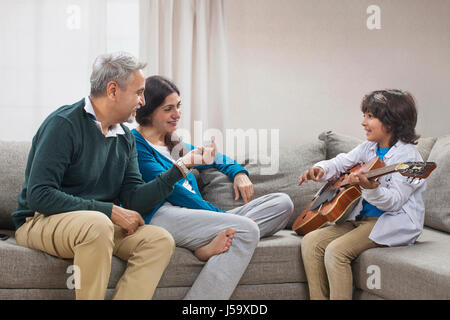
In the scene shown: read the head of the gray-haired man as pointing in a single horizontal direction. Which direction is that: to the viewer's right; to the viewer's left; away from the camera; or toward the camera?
to the viewer's right

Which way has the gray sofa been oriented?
toward the camera

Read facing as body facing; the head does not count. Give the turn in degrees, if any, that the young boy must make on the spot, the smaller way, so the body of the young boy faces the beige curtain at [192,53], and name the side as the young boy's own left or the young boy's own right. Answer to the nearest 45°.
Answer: approximately 90° to the young boy's own right

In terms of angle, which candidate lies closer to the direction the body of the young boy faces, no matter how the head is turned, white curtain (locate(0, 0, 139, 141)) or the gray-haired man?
the gray-haired man

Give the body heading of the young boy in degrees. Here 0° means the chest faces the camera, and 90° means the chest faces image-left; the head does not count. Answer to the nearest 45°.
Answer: approximately 45°

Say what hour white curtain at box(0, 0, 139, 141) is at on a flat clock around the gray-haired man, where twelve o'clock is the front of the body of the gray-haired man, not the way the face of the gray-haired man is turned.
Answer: The white curtain is roughly at 7 o'clock from the gray-haired man.

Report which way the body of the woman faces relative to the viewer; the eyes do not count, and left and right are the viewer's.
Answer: facing the viewer and to the right of the viewer
